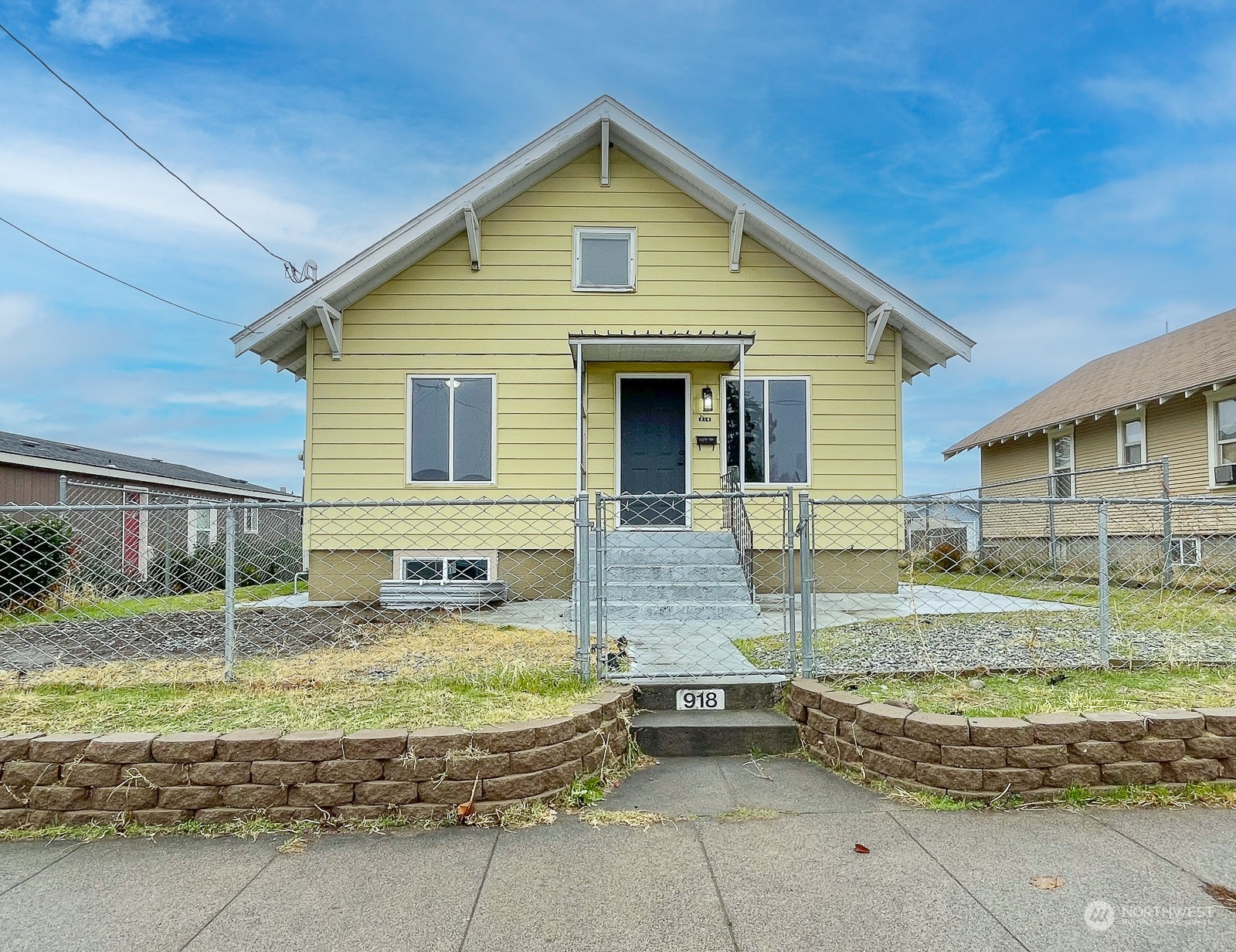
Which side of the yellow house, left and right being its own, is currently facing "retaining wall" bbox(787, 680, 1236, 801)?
front

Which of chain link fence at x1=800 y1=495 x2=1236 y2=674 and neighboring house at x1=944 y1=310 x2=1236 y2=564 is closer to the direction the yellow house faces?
the chain link fence

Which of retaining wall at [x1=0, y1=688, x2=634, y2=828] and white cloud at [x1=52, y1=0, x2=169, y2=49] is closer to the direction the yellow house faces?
the retaining wall

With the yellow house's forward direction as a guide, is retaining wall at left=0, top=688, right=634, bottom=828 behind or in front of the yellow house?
in front

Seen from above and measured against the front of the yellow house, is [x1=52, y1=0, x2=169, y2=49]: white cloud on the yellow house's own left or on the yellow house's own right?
on the yellow house's own right

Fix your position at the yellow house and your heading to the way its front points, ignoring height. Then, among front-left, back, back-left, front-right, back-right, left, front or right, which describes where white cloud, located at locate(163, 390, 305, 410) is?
back-right

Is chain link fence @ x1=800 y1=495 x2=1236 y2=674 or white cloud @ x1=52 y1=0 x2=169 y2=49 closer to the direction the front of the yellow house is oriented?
the chain link fence

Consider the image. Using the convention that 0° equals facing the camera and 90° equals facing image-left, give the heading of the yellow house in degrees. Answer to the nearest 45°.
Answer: approximately 0°

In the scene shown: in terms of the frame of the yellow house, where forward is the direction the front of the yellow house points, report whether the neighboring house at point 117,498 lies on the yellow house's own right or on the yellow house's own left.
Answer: on the yellow house's own right
